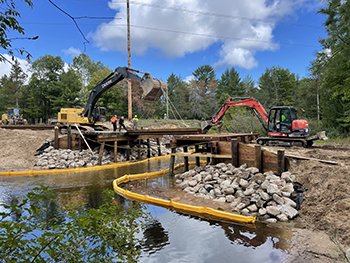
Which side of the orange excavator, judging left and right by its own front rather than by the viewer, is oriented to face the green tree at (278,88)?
right

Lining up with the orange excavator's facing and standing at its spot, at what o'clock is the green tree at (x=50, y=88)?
The green tree is roughly at 1 o'clock from the orange excavator.

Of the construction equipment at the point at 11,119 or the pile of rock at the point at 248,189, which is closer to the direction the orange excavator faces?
the construction equipment

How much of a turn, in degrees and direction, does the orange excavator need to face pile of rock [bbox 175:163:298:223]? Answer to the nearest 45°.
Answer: approximately 90° to its left

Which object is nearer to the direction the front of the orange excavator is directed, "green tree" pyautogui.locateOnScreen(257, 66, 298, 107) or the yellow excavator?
the yellow excavator

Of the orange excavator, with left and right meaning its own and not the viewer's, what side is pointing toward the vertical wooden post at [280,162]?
left

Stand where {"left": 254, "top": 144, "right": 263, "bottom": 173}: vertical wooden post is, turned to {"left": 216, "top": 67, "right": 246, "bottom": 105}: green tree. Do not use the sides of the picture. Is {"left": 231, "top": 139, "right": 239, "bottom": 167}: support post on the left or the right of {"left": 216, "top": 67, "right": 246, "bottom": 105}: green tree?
left

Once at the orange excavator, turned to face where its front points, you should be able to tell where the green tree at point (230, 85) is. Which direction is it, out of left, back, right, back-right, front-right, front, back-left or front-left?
right

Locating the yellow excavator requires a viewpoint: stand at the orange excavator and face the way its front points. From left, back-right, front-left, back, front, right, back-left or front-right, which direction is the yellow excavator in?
front

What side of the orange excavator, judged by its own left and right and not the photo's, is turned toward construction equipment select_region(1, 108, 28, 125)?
front

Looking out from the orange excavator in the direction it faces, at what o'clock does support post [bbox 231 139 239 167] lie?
The support post is roughly at 10 o'clock from the orange excavator.

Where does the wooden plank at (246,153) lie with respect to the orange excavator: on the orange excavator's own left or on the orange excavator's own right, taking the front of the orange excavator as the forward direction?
on the orange excavator's own left

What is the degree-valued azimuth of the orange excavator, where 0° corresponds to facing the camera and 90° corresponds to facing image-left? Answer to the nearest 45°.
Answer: approximately 90°

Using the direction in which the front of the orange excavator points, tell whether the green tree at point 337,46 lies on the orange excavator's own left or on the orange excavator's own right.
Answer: on the orange excavator's own right
